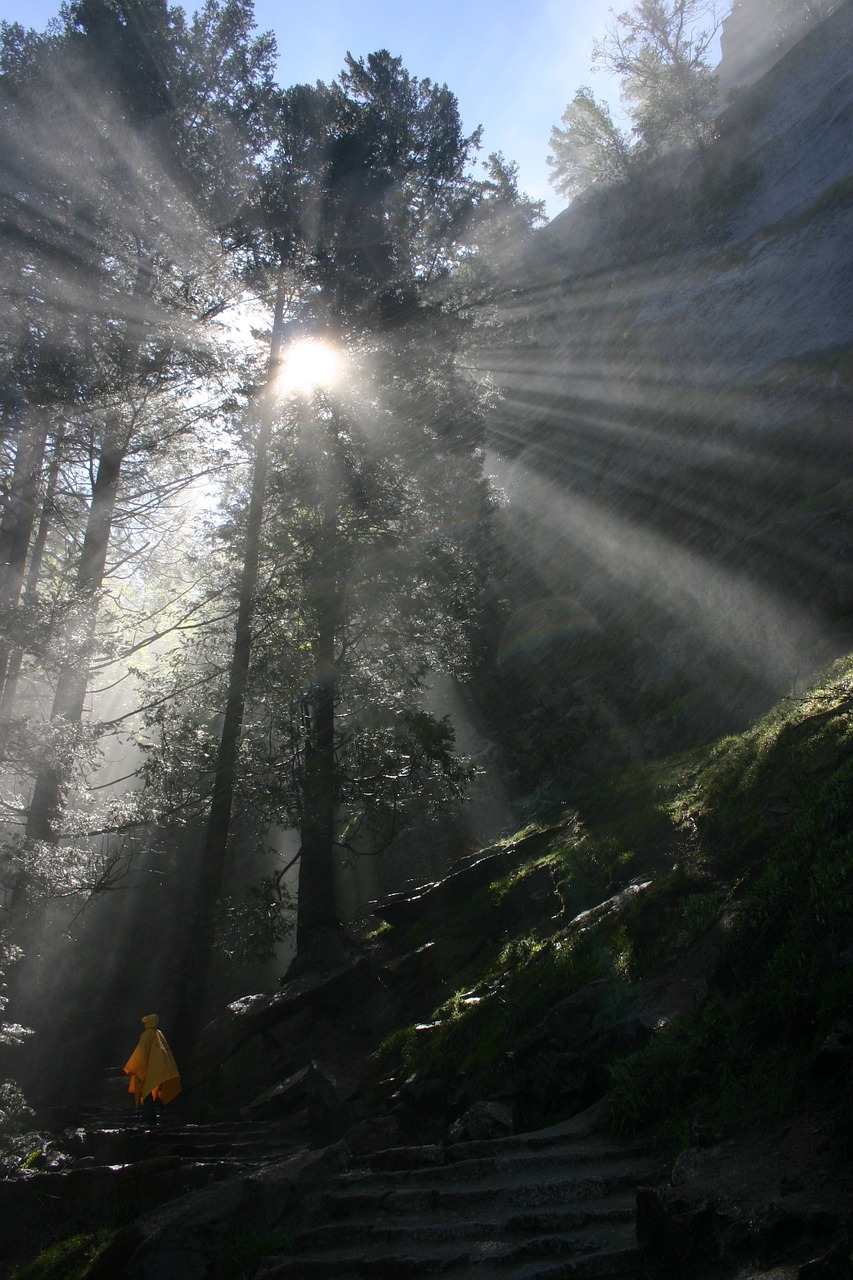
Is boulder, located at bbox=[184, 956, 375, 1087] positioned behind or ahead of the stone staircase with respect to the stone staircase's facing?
behind

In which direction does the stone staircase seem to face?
toward the camera

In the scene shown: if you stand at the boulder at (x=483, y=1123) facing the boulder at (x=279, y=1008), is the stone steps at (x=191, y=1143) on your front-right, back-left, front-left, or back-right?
front-left

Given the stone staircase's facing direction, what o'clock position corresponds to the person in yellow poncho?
The person in yellow poncho is roughly at 5 o'clock from the stone staircase.

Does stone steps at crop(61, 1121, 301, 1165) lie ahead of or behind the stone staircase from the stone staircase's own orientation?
behind
